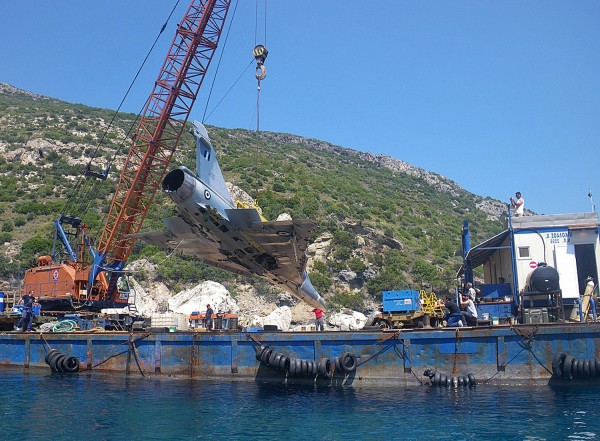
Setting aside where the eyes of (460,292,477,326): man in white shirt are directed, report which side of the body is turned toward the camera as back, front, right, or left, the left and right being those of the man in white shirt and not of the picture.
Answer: left

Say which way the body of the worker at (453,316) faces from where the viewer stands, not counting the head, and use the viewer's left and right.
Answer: facing to the left of the viewer

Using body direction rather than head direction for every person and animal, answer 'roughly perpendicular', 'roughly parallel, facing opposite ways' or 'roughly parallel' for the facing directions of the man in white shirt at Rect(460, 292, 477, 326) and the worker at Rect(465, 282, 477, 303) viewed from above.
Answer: roughly parallel

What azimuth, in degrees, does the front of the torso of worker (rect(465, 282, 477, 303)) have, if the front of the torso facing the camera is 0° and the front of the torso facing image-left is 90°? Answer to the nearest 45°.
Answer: approximately 90°

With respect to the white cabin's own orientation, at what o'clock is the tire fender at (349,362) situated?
The tire fender is roughly at 2 o'clock from the white cabin.

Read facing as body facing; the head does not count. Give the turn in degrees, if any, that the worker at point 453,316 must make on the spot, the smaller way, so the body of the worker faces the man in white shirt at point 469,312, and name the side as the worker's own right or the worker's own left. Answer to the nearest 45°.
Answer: approximately 180°

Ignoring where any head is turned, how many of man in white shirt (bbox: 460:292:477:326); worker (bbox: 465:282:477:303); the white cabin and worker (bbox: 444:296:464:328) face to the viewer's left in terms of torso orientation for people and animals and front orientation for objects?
3

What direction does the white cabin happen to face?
toward the camera

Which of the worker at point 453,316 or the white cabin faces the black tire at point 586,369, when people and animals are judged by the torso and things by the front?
the white cabin

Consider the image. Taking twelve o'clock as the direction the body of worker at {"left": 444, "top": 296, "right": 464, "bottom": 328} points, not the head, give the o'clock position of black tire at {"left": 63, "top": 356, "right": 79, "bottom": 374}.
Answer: The black tire is roughly at 12 o'clock from the worker.

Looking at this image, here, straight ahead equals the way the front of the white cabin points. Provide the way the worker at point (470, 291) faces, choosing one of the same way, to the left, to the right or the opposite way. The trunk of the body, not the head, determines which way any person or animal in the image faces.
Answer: to the right

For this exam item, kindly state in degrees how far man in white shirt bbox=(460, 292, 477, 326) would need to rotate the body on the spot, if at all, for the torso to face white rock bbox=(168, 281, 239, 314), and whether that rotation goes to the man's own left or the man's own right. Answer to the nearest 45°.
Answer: approximately 45° to the man's own right

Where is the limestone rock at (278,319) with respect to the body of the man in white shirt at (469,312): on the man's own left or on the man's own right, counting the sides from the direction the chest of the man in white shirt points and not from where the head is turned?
on the man's own right

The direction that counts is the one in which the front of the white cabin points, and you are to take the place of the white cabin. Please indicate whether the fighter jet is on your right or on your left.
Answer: on your right

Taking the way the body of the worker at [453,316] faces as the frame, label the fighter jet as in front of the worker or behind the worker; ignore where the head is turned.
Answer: in front

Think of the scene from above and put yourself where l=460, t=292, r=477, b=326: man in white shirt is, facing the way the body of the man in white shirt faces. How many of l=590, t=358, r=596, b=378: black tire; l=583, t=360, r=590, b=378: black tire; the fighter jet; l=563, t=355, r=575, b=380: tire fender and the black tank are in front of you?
1
